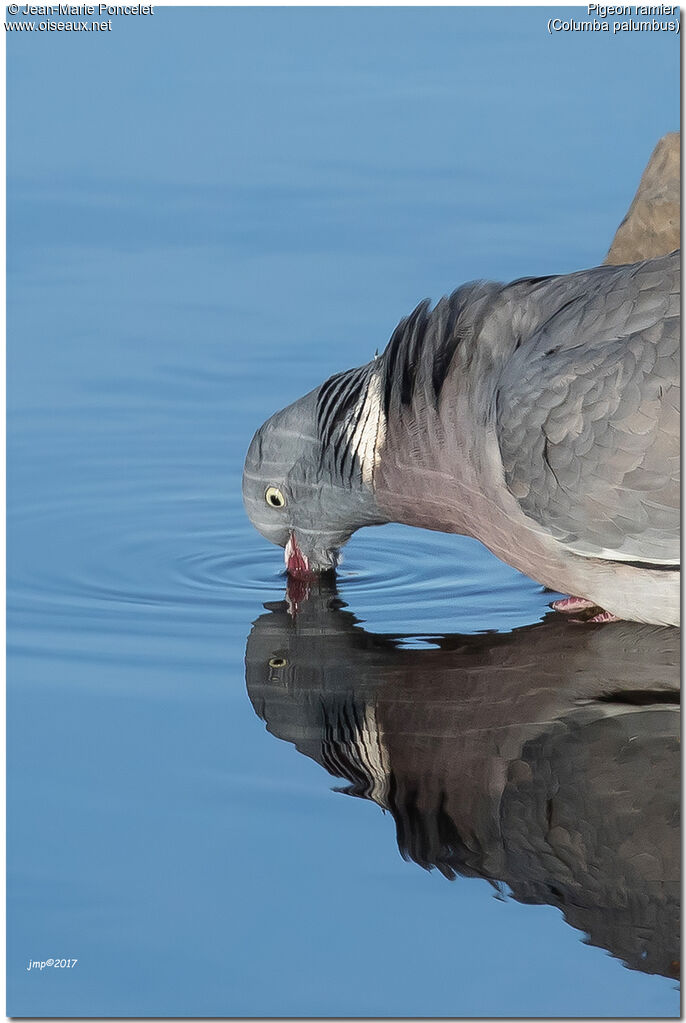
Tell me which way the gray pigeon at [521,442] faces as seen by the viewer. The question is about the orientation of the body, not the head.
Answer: to the viewer's left

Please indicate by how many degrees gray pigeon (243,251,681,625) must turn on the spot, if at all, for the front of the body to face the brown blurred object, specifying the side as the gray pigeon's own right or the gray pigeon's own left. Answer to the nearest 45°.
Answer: approximately 90° to the gray pigeon's own right
